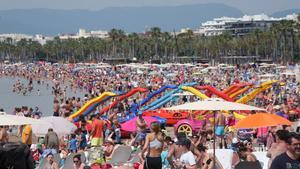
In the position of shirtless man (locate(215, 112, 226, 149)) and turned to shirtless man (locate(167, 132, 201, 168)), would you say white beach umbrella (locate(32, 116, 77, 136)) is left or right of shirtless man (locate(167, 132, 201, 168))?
right

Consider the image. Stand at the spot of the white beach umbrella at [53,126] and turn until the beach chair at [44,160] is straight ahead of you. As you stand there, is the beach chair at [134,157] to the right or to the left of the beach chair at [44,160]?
left
